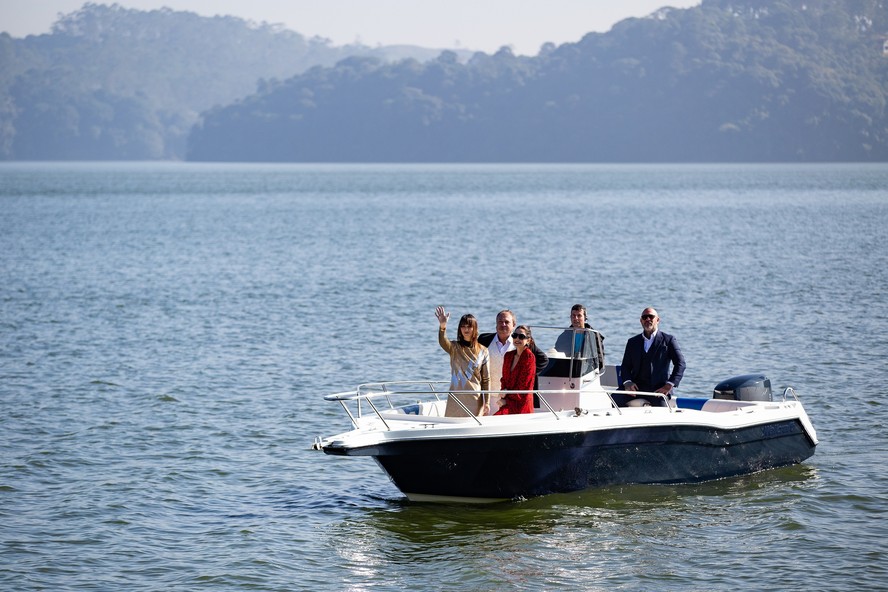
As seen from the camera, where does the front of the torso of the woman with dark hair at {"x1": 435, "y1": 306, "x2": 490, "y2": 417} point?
toward the camera

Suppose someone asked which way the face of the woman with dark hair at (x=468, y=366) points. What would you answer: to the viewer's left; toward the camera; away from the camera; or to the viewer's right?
toward the camera

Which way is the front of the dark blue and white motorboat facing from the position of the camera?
facing the viewer and to the left of the viewer

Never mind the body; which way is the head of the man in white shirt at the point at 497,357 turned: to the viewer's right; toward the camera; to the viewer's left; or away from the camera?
toward the camera

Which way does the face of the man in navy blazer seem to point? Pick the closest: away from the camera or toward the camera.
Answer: toward the camera

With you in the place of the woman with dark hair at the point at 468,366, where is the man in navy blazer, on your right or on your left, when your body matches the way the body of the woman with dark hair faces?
on your left

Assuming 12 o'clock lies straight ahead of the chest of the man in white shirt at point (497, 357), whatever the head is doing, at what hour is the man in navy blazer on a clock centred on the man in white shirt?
The man in navy blazer is roughly at 8 o'clock from the man in white shirt.

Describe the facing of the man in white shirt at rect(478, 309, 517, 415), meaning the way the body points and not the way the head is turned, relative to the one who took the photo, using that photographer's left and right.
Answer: facing the viewer

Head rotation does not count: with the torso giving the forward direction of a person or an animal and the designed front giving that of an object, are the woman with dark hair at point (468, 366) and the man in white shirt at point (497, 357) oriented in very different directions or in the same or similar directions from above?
same or similar directions
